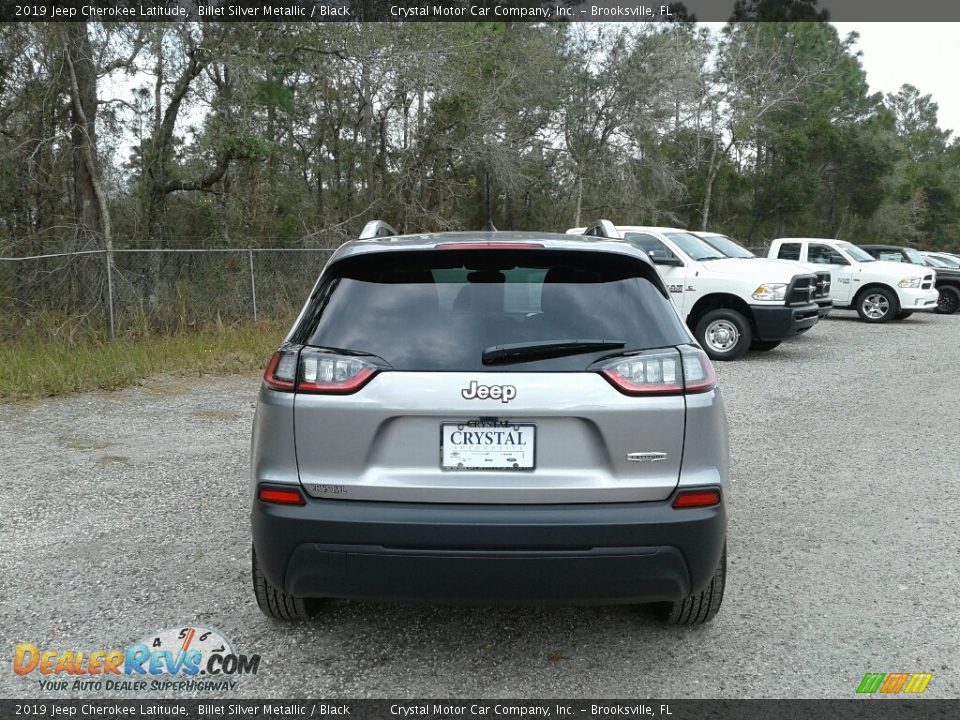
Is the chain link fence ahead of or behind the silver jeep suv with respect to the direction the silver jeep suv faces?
ahead

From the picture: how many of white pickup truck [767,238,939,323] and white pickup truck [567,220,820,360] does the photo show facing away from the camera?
0

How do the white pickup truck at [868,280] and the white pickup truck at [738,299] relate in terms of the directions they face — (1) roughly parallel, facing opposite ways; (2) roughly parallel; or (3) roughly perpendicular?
roughly parallel

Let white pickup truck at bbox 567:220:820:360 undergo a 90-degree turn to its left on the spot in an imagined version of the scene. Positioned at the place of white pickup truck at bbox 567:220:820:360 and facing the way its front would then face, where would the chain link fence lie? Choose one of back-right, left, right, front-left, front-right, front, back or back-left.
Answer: back-left

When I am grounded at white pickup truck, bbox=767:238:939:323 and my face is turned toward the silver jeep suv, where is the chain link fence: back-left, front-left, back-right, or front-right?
front-right

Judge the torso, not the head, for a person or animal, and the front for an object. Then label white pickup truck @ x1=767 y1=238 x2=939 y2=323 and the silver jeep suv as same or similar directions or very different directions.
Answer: very different directions

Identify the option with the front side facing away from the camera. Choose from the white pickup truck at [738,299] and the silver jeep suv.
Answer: the silver jeep suv

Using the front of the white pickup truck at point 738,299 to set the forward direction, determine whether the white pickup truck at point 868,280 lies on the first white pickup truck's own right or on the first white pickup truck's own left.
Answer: on the first white pickup truck's own left

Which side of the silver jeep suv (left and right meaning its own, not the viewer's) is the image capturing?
back

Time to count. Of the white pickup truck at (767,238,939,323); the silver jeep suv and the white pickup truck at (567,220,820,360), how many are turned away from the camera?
1

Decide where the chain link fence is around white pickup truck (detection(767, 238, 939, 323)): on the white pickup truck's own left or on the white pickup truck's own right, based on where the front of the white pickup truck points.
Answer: on the white pickup truck's own right

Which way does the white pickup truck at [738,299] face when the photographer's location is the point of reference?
facing the viewer and to the right of the viewer

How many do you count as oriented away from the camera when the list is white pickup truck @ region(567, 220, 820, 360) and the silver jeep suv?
1
